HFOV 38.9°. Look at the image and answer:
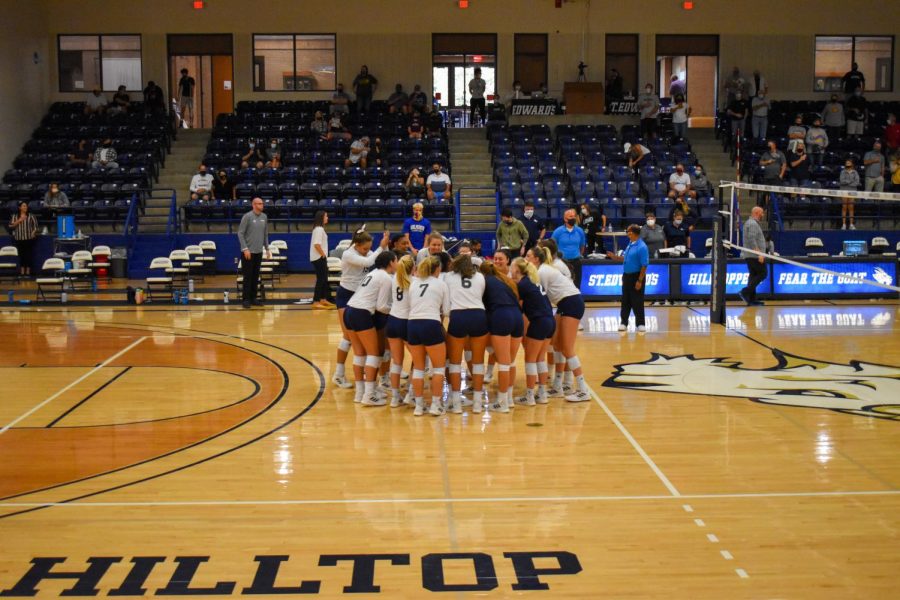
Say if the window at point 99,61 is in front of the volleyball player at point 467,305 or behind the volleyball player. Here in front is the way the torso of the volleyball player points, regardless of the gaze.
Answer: in front

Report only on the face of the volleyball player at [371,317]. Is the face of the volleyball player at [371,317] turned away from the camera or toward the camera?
away from the camera

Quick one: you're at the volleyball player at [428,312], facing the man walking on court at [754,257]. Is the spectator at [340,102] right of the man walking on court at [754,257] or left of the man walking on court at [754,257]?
left

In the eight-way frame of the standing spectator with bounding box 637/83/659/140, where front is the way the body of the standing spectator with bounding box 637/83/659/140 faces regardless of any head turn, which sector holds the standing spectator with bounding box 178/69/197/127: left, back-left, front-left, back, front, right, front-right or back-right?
right

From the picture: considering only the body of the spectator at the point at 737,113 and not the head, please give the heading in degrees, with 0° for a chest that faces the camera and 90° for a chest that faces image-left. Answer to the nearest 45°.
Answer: approximately 0°

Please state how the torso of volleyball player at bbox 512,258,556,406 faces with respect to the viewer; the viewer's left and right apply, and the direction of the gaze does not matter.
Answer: facing away from the viewer and to the left of the viewer

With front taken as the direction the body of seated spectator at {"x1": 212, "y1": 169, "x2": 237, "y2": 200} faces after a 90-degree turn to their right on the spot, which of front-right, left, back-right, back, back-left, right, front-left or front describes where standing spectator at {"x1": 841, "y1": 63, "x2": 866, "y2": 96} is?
back

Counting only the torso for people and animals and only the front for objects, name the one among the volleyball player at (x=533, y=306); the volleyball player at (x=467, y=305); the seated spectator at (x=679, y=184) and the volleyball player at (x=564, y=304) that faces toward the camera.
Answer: the seated spectator

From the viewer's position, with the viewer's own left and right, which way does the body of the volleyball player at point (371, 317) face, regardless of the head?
facing away from the viewer and to the right of the viewer

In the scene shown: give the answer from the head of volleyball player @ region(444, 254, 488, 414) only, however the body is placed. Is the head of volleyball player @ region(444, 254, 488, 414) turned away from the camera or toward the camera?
away from the camera

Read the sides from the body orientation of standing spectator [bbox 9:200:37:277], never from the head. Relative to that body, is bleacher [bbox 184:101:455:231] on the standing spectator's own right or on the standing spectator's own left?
on the standing spectator's own left

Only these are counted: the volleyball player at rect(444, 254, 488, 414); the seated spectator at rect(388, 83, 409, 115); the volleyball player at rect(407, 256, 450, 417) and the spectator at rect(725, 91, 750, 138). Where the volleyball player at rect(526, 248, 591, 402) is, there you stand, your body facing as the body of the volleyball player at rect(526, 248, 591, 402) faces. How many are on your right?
2
